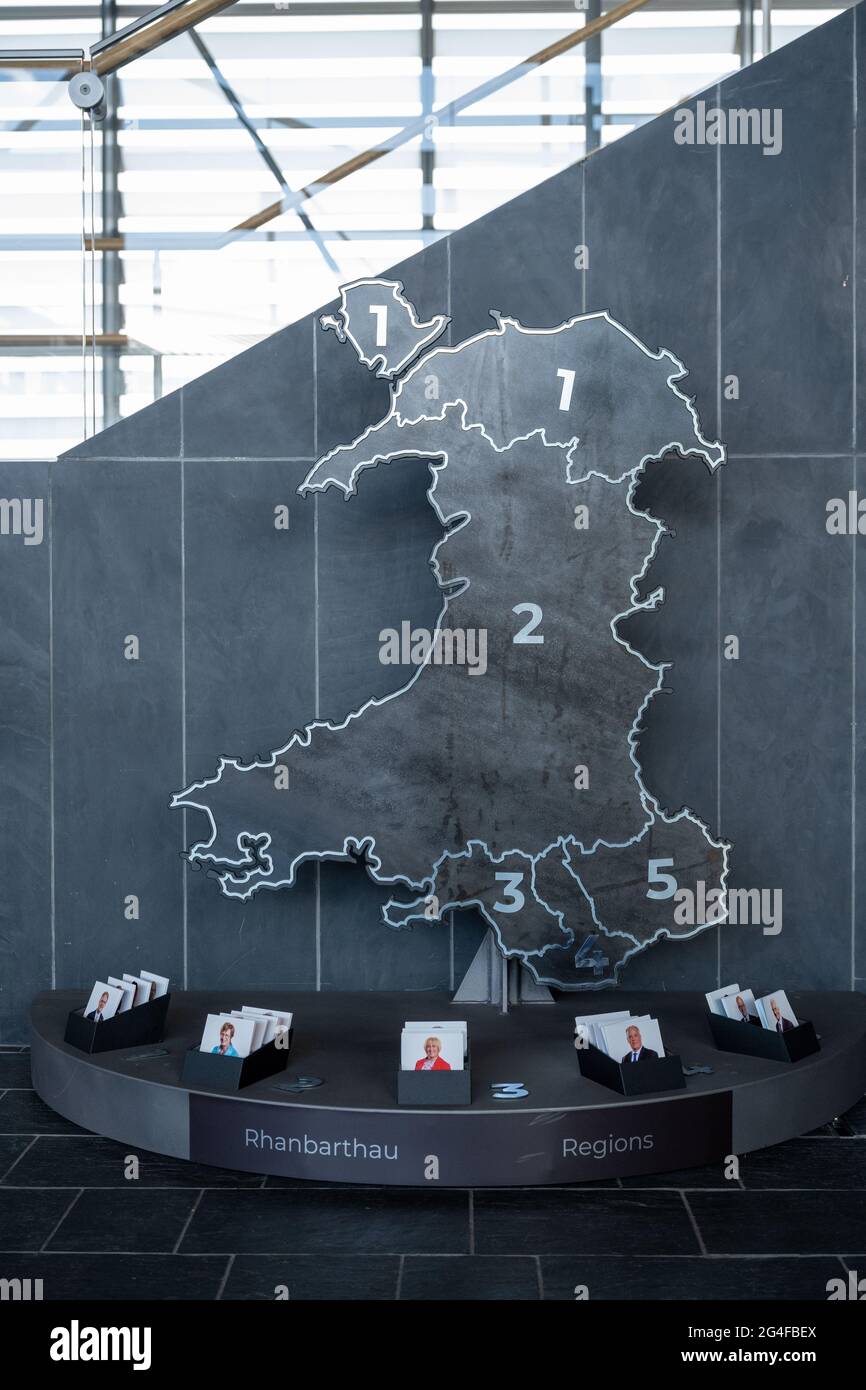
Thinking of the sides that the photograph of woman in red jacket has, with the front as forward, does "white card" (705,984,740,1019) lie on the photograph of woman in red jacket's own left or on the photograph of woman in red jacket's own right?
on the photograph of woman in red jacket's own left

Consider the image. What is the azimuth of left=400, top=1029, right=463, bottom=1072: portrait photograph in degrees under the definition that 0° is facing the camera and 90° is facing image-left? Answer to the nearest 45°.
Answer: approximately 0°

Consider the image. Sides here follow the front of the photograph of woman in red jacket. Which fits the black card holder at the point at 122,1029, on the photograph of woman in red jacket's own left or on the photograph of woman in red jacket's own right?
on the photograph of woman in red jacket's own right

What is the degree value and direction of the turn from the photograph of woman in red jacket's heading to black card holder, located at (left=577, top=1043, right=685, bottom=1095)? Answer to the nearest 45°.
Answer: approximately 90° to its left

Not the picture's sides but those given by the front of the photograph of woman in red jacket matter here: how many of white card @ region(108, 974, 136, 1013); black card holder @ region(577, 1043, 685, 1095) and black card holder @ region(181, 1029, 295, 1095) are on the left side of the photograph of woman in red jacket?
1

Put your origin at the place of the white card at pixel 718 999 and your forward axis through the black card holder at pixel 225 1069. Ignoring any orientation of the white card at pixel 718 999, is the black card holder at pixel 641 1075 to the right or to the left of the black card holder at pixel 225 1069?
left

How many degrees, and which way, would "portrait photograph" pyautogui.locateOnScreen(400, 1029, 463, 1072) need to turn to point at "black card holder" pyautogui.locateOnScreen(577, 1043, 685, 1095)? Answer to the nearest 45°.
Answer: approximately 90° to its left
